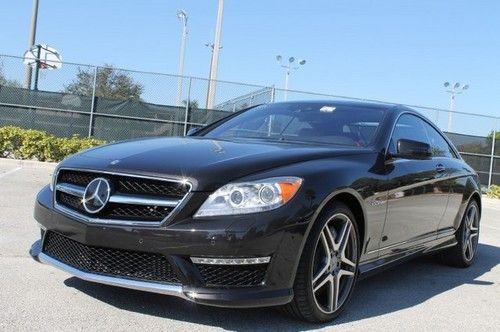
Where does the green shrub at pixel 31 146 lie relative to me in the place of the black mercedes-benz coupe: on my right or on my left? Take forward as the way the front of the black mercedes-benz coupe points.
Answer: on my right

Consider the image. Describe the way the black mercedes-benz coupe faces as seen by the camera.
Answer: facing the viewer and to the left of the viewer

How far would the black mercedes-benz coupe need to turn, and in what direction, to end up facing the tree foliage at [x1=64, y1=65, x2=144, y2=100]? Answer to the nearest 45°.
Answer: approximately 135° to its right
